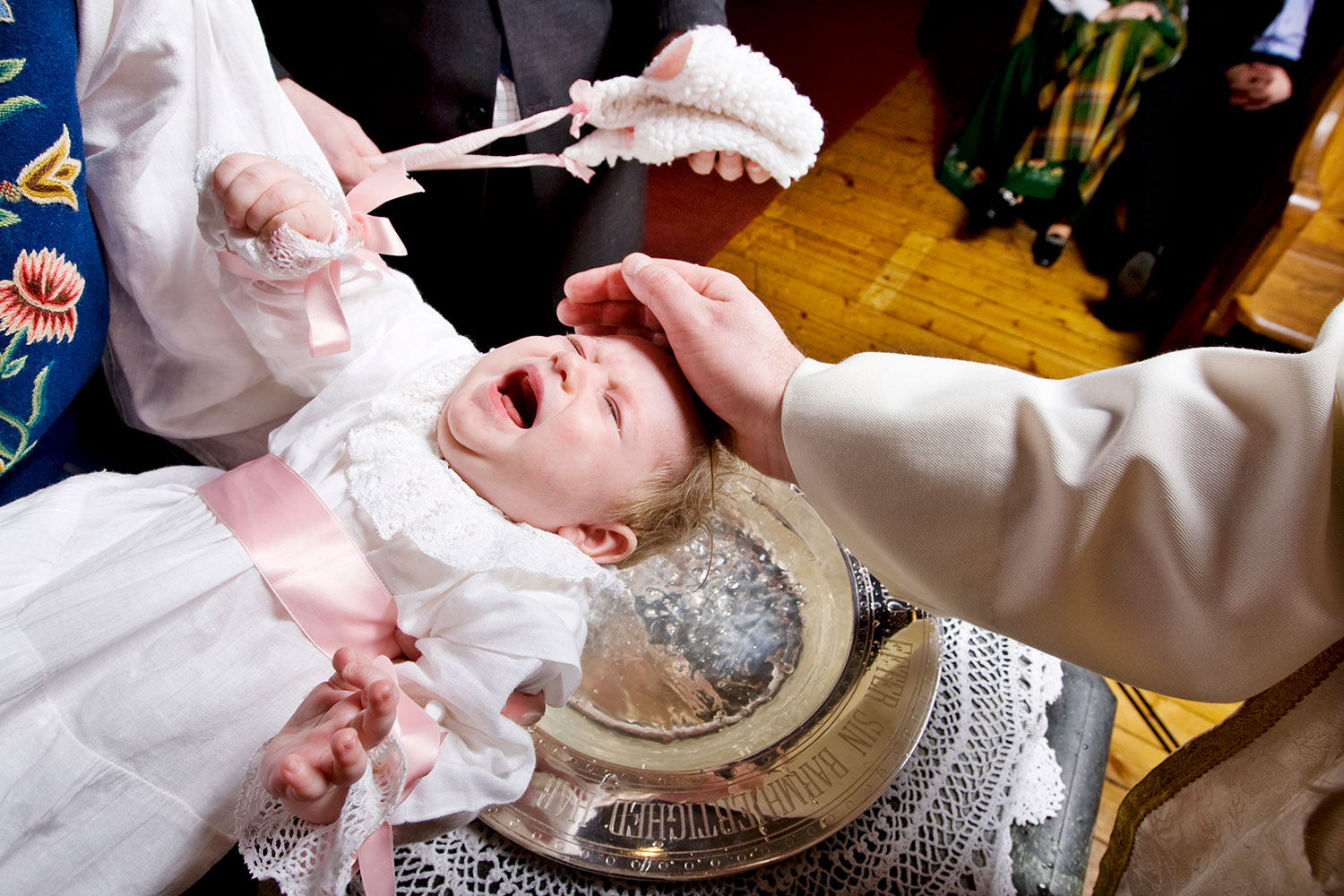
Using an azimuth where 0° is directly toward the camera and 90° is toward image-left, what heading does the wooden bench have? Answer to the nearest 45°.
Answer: approximately 45°

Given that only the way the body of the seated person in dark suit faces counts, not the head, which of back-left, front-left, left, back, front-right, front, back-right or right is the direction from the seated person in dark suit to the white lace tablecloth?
front-left

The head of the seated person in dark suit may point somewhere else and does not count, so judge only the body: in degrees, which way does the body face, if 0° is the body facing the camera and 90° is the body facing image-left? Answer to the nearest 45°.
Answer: approximately 45°

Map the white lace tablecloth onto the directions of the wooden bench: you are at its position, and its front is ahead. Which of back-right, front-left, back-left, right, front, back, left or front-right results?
front-left
